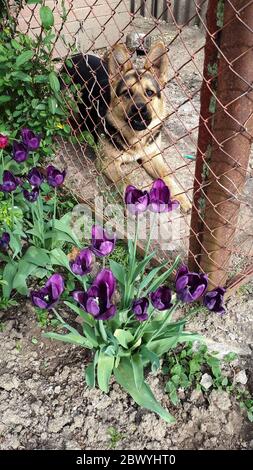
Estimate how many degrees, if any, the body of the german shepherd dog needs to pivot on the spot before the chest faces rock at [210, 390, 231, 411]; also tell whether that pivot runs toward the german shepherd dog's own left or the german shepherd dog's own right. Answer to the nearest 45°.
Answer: approximately 45° to the german shepherd dog's own right

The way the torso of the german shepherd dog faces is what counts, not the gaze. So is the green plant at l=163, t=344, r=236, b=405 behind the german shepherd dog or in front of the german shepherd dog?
in front

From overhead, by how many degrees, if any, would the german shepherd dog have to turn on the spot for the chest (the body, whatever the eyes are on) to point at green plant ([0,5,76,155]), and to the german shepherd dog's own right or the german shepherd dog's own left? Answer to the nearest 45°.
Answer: approximately 90° to the german shepherd dog's own right

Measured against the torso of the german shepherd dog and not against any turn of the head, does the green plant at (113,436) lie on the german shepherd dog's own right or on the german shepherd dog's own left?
on the german shepherd dog's own right

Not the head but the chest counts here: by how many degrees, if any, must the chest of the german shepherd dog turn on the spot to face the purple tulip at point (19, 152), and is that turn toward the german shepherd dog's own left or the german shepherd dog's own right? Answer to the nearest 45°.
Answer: approximately 45° to the german shepherd dog's own right

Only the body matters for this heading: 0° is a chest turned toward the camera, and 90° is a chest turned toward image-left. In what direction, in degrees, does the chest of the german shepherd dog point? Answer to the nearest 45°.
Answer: approximately 315°

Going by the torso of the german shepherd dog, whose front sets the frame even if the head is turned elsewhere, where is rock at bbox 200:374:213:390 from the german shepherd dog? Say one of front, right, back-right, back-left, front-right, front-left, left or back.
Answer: front-right

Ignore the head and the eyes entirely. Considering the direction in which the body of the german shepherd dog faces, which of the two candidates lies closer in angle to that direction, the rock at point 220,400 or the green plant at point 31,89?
the rock

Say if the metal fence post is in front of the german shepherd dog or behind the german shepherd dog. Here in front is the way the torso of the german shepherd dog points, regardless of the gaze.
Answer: in front
